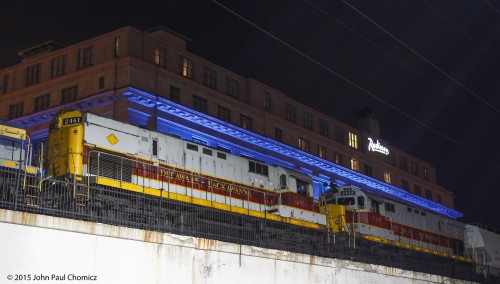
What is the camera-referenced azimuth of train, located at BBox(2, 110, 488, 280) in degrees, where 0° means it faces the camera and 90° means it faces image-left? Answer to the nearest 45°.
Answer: approximately 45°
